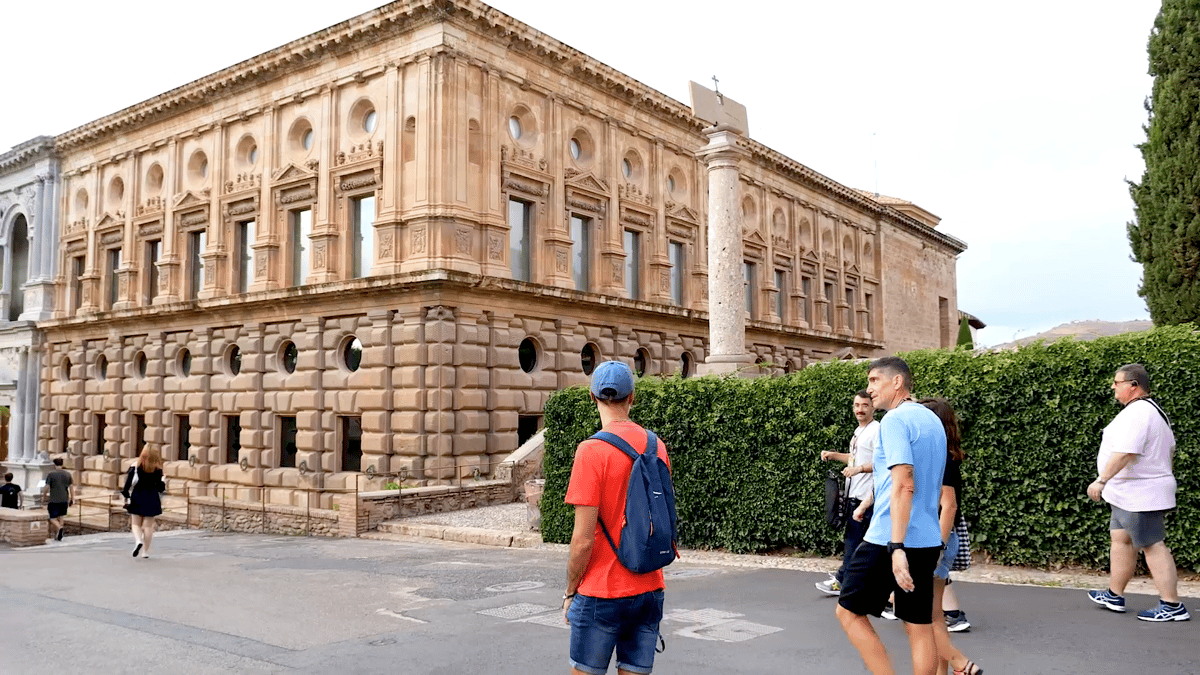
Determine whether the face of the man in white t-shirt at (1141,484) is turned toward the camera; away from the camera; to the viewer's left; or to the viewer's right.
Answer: to the viewer's left

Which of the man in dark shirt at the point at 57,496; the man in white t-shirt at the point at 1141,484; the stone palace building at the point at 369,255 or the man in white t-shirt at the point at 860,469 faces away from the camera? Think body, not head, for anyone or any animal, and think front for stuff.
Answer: the man in dark shirt

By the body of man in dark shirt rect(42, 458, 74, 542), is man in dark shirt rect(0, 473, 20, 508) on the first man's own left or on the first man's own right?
on the first man's own left

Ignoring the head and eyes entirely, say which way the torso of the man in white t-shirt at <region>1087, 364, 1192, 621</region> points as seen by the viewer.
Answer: to the viewer's left

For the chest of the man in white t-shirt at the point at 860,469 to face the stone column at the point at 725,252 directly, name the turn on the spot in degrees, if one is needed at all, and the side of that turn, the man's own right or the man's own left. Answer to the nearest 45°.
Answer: approximately 135° to the man's own right

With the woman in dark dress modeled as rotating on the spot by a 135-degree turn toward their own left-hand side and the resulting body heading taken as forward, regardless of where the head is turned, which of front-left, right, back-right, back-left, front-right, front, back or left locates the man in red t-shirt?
front-left

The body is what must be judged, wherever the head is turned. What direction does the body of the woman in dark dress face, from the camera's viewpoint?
away from the camera

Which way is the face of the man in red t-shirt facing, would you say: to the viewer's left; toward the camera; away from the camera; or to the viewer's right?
away from the camera

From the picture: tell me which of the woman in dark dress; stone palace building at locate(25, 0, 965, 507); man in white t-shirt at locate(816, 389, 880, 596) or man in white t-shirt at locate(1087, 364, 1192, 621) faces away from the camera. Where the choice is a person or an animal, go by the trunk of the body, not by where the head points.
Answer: the woman in dark dress

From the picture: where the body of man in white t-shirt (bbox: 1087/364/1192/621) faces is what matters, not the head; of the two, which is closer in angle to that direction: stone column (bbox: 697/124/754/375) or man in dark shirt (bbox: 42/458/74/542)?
the man in dark shirt

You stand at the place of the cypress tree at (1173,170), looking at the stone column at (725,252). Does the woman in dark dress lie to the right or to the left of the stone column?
left

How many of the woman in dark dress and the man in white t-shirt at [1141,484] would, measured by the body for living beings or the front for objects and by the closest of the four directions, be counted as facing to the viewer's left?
1

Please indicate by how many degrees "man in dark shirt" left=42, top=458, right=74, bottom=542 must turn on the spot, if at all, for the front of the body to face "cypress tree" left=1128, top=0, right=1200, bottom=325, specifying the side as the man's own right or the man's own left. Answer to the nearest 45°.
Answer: approximately 135° to the man's own right

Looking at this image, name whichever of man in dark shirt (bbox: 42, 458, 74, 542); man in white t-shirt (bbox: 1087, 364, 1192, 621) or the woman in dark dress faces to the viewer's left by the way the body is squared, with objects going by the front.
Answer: the man in white t-shirt

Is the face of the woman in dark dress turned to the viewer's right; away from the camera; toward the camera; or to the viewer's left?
away from the camera

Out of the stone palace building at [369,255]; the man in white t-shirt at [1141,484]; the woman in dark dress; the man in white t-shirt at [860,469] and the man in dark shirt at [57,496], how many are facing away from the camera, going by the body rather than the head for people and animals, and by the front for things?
2

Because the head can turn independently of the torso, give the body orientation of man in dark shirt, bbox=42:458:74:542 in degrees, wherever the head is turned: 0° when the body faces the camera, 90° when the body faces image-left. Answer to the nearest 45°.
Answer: approximately 180°
